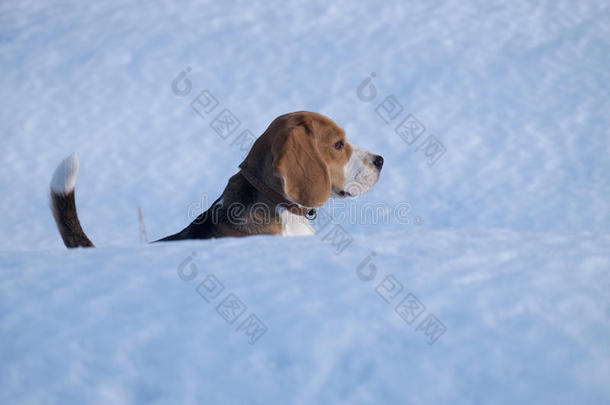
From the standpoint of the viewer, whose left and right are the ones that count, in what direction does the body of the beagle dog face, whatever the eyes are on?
facing to the right of the viewer
